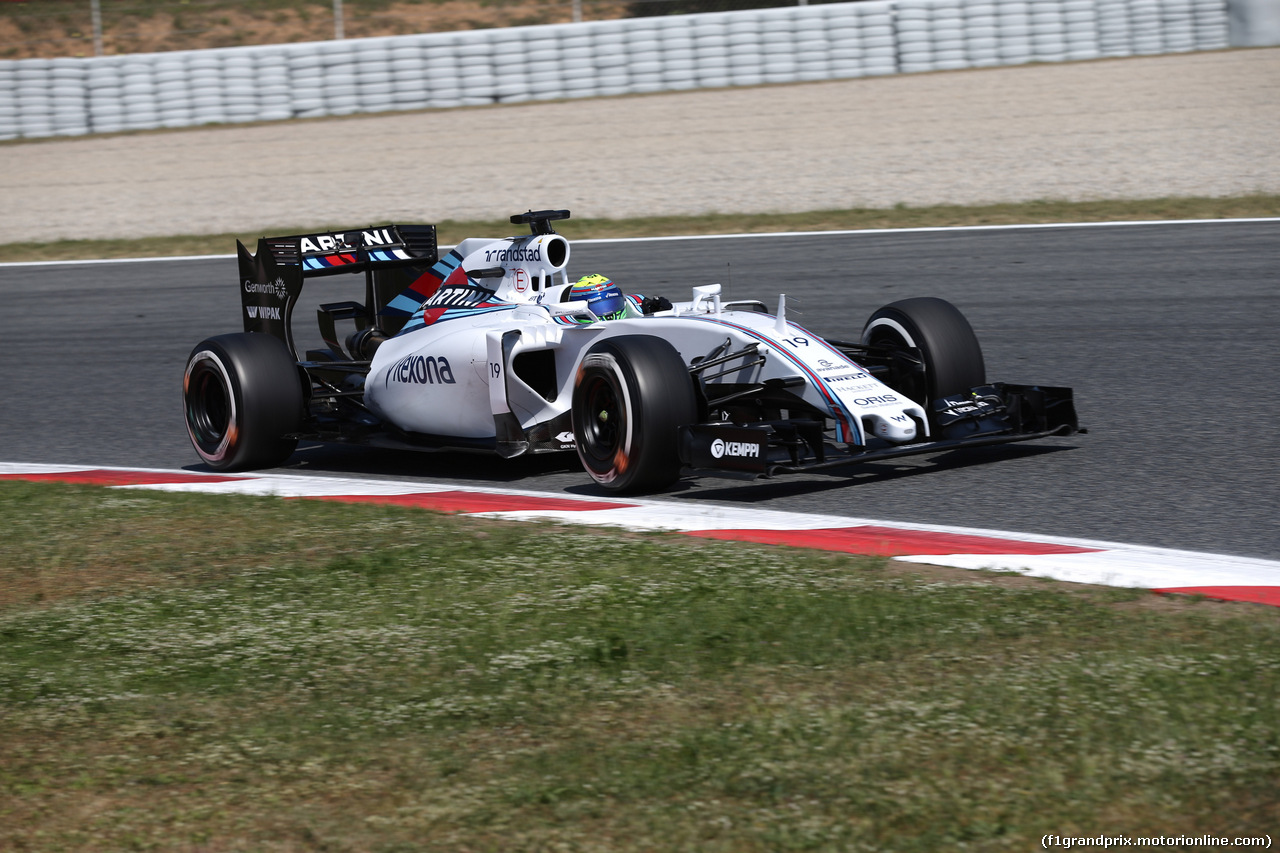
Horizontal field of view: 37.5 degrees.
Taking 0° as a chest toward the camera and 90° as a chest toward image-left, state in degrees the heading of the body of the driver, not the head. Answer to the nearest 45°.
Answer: approximately 315°

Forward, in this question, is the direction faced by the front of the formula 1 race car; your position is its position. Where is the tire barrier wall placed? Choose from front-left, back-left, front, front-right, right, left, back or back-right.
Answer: back-left

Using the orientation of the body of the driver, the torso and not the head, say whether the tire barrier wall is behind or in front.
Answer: behind
